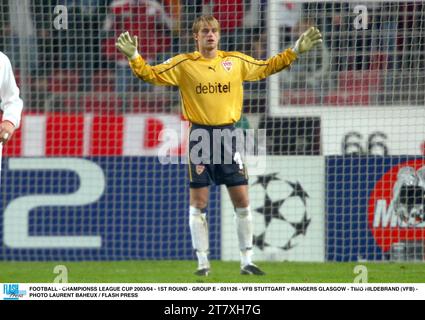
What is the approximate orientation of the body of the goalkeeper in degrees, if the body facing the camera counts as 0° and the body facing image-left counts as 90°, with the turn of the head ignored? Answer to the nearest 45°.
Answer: approximately 0°

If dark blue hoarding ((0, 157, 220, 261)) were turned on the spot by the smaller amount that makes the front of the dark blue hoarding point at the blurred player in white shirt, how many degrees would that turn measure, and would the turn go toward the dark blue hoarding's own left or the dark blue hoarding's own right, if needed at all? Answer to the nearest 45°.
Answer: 0° — it already faces them

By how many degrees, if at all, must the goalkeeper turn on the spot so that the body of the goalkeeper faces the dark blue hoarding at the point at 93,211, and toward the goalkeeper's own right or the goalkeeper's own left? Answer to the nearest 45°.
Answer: approximately 135° to the goalkeeper's own right

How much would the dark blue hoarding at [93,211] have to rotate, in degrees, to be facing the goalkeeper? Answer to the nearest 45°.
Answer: approximately 45° to its left

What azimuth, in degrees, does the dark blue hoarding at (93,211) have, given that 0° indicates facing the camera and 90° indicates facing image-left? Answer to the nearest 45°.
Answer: approximately 0°

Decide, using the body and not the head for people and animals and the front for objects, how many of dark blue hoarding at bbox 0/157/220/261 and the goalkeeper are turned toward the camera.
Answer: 2
